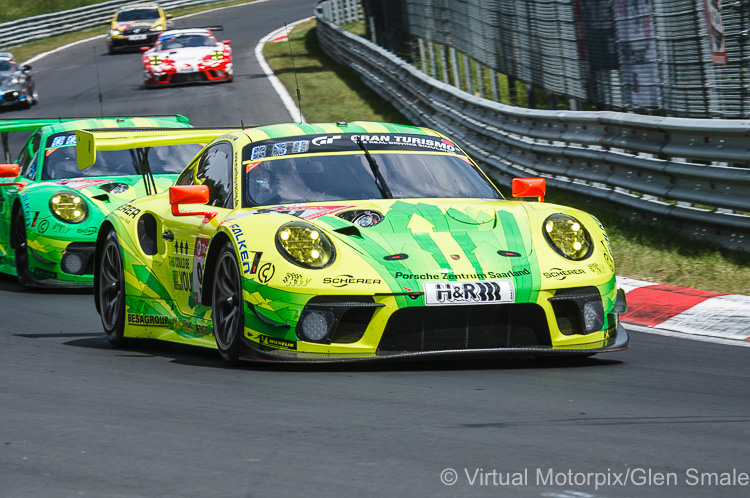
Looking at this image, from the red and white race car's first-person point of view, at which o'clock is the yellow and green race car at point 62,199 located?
The yellow and green race car is roughly at 12 o'clock from the red and white race car.

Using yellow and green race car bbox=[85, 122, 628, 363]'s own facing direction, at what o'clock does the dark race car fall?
The dark race car is roughly at 7 o'clock from the yellow and green race car.

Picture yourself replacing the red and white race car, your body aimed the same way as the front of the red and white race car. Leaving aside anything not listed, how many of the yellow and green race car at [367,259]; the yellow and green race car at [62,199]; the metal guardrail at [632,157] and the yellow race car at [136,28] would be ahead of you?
3

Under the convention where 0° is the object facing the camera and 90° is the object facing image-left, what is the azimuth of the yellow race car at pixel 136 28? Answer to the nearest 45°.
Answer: approximately 0°

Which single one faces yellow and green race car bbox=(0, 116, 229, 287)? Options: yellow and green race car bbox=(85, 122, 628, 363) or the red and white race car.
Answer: the red and white race car

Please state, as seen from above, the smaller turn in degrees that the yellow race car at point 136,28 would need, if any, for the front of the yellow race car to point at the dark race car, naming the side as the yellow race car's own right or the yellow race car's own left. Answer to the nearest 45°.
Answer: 0° — it already faces it

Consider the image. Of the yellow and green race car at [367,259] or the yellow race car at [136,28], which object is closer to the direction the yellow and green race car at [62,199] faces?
the yellow and green race car

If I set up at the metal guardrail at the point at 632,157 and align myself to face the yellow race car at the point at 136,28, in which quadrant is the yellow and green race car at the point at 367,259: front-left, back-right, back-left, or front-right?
back-left

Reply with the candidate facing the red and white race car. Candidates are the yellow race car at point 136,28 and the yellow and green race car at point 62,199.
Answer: the yellow race car

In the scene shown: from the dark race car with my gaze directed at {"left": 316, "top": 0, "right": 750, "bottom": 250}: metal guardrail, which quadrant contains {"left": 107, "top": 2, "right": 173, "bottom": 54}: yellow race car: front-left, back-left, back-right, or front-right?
back-left

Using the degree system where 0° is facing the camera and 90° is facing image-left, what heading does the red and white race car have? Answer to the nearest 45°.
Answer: approximately 0°

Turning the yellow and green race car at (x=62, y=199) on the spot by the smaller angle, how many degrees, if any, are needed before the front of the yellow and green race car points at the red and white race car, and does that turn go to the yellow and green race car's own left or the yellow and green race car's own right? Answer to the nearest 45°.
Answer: approximately 135° to the yellow and green race car's own left

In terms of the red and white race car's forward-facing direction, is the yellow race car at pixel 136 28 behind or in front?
behind

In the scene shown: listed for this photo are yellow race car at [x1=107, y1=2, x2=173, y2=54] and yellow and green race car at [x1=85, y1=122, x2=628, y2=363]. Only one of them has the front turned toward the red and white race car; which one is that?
the yellow race car

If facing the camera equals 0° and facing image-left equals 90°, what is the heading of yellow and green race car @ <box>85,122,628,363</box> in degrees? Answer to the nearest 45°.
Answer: approximately 315°

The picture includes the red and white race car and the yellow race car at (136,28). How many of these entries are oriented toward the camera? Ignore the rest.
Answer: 2
